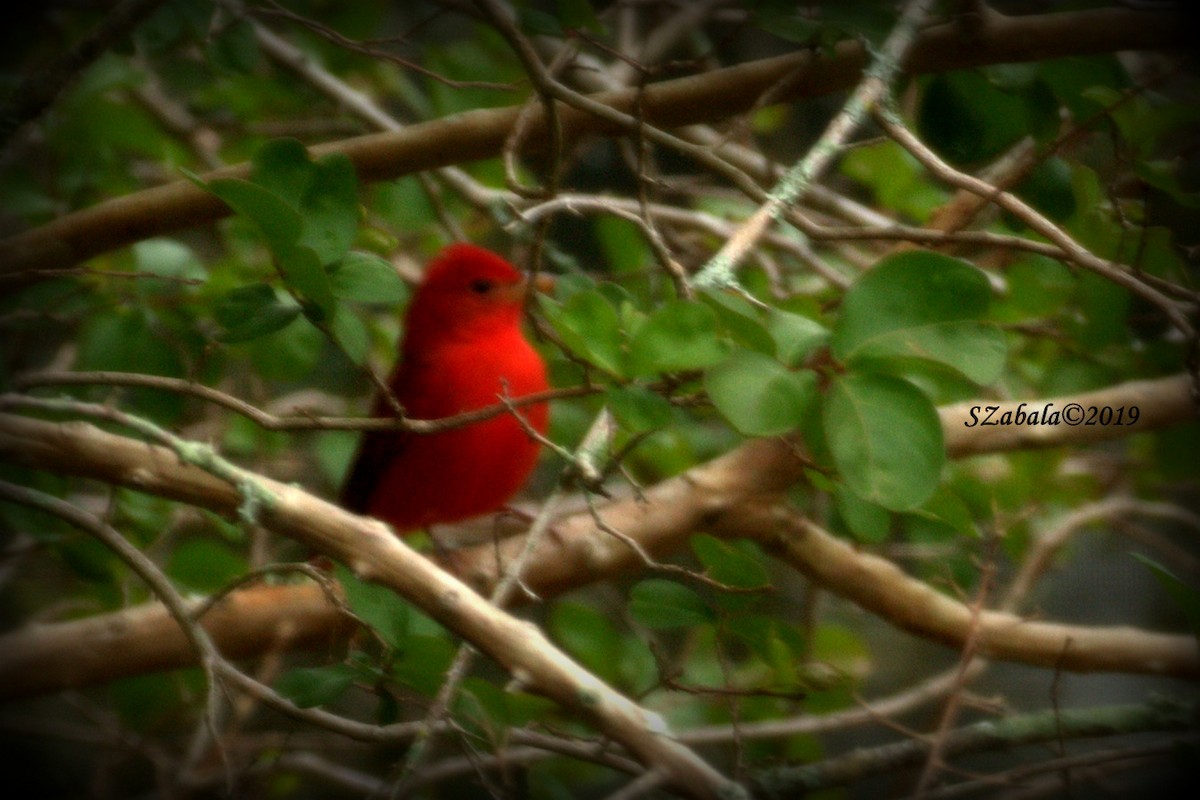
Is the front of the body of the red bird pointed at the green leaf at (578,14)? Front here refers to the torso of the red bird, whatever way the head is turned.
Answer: no

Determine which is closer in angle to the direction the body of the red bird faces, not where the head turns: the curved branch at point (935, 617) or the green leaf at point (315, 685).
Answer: the curved branch

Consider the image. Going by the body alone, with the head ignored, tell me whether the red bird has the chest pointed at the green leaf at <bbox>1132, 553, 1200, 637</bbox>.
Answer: no

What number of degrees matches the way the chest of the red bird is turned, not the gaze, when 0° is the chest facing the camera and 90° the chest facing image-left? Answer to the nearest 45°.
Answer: approximately 270°

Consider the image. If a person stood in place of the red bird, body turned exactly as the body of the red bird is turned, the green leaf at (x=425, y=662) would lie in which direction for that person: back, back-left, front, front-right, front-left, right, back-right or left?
right

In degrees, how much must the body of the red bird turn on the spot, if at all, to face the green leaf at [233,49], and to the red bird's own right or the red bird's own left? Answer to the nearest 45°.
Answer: approximately 135° to the red bird's own right
